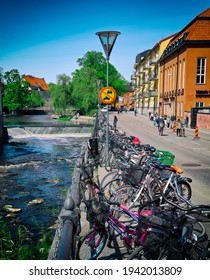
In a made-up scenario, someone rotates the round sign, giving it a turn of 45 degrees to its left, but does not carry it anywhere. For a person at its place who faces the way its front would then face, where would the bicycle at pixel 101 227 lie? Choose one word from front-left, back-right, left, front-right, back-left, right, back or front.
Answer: front-right

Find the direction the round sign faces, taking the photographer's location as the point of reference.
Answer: facing the viewer

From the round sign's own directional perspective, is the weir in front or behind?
behind
